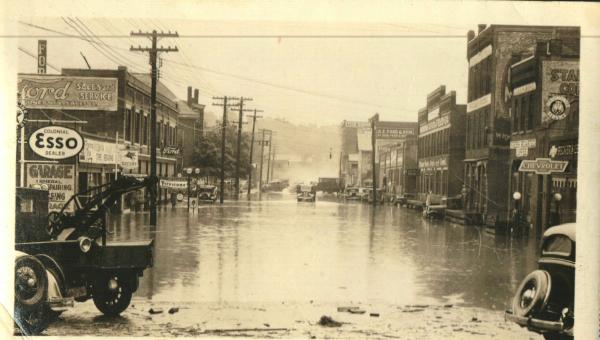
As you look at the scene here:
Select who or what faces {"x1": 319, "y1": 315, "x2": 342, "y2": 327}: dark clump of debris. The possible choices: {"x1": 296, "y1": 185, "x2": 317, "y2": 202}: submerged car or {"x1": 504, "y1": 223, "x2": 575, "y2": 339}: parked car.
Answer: the submerged car

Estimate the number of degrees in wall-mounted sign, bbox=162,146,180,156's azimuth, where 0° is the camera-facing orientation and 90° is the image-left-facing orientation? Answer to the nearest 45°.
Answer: approximately 0°

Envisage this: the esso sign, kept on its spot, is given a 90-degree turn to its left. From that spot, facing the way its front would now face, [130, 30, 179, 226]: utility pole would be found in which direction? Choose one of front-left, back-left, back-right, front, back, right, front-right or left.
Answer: front

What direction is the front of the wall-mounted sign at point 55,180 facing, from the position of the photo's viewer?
facing the viewer

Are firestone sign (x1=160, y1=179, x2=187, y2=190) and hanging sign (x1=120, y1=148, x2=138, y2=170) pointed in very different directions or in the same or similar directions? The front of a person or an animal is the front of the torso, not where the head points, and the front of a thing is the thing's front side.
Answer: same or similar directions

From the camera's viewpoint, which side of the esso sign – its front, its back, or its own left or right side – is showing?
front

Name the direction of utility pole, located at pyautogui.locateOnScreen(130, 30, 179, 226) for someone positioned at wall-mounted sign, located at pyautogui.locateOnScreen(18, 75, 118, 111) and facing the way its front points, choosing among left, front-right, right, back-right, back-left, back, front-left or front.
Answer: left

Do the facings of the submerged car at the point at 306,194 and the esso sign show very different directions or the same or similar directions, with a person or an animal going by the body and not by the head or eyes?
same or similar directions

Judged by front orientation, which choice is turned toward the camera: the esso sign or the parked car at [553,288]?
the esso sign

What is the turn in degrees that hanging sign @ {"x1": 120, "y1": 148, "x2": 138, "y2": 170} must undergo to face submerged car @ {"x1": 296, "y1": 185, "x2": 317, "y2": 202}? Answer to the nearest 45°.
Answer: approximately 135° to its left

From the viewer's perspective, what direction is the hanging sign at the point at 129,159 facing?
toward the camera
